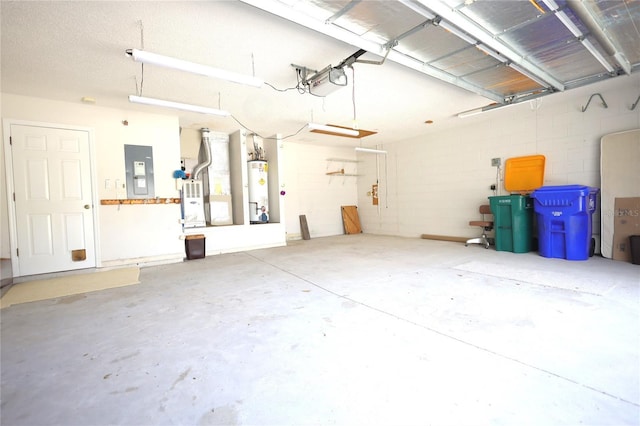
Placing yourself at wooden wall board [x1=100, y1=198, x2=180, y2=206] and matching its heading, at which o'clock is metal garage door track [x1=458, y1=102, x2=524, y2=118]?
The metal garage door track is roughly at 10 o'clock from the wooden wall board.

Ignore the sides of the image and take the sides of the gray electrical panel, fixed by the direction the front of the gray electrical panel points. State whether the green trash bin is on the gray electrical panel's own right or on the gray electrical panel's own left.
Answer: on the gray electrical panel's own left

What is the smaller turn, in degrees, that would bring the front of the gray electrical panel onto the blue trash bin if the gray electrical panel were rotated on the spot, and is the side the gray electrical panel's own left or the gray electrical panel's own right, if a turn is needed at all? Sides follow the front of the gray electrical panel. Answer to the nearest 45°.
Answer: approximately 45° to the gray electrical panel's own left

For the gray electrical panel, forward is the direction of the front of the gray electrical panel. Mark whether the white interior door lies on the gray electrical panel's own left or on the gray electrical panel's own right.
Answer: on the gray electrical panel's own right

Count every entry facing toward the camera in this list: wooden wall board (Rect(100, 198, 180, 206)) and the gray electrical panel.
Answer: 2

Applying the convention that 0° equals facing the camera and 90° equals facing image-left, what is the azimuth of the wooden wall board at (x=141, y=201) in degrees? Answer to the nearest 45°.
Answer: approximately 0°

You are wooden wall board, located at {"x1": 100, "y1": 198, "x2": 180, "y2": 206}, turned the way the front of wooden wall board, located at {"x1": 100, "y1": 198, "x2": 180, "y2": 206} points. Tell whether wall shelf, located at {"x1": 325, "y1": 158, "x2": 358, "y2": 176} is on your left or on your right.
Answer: on your left

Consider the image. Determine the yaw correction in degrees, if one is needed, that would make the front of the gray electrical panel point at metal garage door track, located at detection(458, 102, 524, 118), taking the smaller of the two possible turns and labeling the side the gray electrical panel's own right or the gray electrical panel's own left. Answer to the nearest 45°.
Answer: approximately 45° to the gray electrical panel's own left

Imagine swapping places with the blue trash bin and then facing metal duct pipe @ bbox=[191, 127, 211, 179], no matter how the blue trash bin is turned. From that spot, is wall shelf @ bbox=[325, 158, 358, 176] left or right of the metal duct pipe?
right
